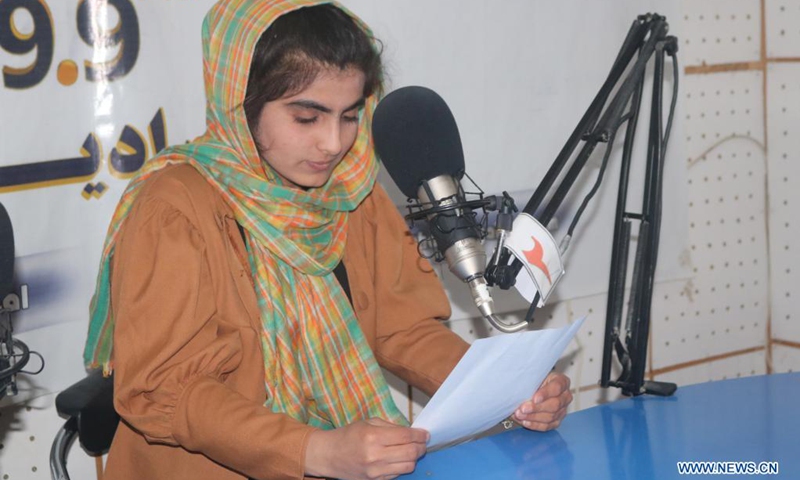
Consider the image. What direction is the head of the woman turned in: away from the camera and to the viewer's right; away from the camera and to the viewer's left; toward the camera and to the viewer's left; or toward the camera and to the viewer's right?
toward the camera and to the viewer's right

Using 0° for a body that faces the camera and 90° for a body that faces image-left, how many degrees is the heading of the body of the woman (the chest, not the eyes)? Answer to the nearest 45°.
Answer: approximately 315°
